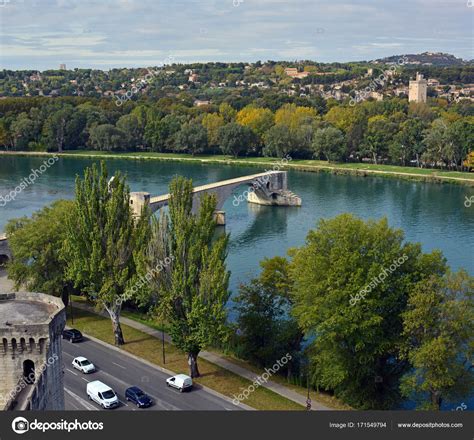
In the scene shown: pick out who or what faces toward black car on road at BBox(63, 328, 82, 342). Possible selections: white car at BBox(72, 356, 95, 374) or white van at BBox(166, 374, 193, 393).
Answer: white van at BBox(166, 374, 193, 393)

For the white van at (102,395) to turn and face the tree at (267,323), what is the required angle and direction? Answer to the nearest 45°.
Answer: approximately 90° to its left

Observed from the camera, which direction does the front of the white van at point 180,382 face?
facing away from the viewer and to the left of the viewer

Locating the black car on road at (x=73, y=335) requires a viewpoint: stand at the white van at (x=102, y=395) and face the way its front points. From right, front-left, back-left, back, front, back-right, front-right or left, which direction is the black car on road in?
back-left

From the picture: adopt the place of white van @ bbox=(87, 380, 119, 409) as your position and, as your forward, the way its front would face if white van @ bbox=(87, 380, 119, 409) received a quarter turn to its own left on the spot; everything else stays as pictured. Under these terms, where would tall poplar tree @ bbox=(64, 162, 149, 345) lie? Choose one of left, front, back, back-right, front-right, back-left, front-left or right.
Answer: front-left

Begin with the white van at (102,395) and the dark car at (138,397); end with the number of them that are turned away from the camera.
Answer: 0
